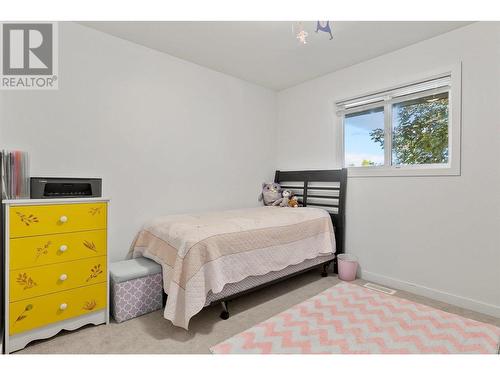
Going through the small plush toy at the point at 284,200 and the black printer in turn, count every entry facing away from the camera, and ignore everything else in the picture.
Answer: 0

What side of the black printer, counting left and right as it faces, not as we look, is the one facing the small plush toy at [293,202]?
left

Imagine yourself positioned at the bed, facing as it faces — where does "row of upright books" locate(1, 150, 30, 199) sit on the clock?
The row of upright books is roughly at 1 o'clock from the bed.

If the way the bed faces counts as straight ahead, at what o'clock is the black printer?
The black printer is roughly at 1 o'clock from the bed.

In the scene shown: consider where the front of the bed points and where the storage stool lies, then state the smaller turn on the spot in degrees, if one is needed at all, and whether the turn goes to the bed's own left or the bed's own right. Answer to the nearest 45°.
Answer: approximately 45° to the bed's own right

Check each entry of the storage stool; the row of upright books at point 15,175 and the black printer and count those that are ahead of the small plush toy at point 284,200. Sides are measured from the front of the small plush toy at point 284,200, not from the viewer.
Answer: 3

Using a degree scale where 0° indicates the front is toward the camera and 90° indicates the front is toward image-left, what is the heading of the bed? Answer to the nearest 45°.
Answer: approximately 45°

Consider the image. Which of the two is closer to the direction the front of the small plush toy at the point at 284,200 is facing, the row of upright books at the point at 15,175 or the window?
the row of upright books

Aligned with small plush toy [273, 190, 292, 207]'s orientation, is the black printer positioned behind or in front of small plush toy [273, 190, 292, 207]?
in front

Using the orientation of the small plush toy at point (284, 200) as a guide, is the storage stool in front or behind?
in front

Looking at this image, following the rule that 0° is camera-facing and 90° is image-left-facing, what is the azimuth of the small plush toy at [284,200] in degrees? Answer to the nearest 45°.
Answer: approximately 45°

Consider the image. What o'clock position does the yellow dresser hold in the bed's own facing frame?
The yellow dresser is roughly at 1 o'clock from the bed.
